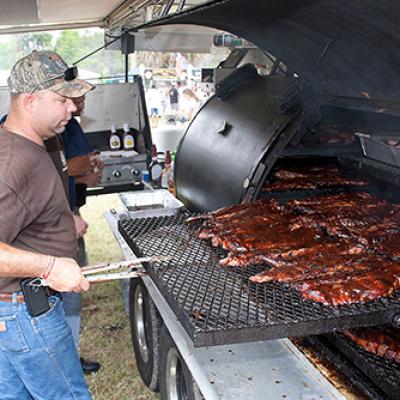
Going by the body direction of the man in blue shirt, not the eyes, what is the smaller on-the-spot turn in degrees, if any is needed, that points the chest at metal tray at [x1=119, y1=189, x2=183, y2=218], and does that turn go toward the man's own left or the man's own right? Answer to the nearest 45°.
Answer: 0° — they already face it

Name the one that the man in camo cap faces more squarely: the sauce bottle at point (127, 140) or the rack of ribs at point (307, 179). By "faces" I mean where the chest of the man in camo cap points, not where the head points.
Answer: the rack of ribs

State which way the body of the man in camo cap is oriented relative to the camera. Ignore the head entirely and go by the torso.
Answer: to the viewer's right

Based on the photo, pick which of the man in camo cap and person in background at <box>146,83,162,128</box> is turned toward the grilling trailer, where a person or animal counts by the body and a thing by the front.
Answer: the man in camo cap

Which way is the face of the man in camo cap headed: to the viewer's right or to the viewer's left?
to the viewer's right

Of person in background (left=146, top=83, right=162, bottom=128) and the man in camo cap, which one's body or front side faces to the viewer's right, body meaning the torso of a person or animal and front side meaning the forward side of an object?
the man in camo cap

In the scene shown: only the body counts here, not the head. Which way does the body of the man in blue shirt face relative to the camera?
to the viewer's right
